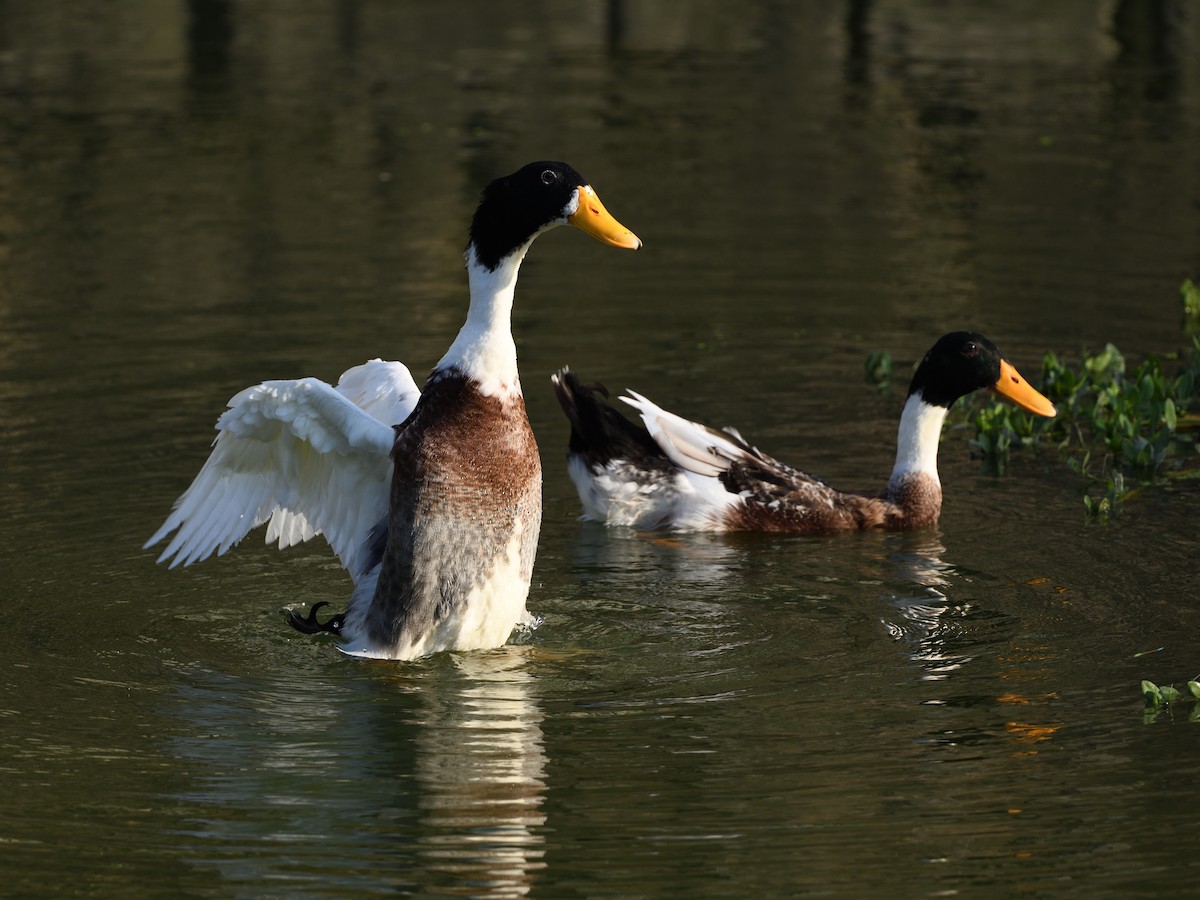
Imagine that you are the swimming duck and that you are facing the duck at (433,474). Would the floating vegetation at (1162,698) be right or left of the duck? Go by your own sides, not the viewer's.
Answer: left

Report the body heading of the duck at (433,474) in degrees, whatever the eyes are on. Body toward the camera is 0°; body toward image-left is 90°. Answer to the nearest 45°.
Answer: approximately 315°

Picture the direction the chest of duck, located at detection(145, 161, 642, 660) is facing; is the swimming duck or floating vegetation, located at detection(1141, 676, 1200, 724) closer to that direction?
the floating vegetation

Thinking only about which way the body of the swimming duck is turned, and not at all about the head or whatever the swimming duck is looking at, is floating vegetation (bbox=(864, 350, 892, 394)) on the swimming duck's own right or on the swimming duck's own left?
on the swimming duck's own left

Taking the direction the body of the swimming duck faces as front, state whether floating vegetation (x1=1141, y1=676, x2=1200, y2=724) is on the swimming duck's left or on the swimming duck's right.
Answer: on the swimming duck's right

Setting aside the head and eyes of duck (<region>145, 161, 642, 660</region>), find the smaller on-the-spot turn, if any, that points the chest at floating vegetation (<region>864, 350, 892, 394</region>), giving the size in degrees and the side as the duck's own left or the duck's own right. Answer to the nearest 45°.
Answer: approximately 90° to the duck's own left

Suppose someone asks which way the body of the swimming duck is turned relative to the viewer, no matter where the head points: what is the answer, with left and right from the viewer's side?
facing to the right of the viewer

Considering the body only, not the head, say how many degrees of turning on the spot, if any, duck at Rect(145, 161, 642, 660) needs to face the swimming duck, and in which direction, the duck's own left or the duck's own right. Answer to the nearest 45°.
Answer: approximately 90° to the duck's own left
